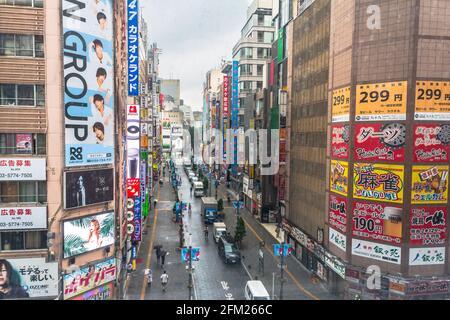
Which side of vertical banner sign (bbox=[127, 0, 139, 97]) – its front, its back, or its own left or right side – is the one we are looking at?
front

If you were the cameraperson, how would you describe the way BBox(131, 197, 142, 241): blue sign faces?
facing the viewer

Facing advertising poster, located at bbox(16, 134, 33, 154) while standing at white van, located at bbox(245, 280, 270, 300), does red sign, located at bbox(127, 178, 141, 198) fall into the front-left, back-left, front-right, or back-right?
front-right

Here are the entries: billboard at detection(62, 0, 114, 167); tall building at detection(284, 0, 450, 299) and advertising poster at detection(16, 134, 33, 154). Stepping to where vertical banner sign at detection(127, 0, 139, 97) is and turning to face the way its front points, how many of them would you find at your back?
0

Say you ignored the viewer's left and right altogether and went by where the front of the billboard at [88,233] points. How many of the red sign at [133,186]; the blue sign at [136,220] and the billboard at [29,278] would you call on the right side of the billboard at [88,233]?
1

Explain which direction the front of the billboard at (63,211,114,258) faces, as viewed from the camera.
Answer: facing the viewer and to the right of the viewer

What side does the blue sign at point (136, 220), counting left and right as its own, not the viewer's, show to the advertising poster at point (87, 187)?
front
